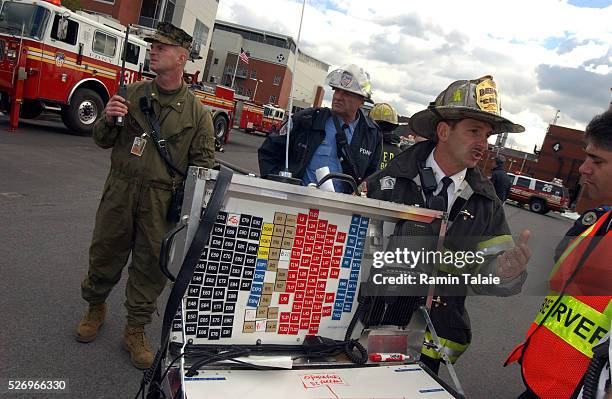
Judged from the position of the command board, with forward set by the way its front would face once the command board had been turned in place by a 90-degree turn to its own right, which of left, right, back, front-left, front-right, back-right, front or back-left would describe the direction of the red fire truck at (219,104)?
right

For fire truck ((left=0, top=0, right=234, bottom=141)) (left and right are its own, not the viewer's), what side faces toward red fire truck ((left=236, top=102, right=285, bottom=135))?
back

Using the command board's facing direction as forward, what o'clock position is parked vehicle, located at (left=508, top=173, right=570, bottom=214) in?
The parked vehicle is roughly at 7 o'clock from the command board.

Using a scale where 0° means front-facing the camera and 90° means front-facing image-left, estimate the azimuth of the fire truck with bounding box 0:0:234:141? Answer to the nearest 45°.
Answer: approximately 45°

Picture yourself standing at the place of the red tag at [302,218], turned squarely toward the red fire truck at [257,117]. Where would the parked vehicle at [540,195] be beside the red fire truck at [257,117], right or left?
right

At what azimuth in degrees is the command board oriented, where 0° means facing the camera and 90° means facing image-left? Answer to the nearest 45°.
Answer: approximately 0°

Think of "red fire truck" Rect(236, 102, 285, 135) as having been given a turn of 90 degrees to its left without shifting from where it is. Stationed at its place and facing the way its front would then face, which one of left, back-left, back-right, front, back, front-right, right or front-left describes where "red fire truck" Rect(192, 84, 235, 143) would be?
back

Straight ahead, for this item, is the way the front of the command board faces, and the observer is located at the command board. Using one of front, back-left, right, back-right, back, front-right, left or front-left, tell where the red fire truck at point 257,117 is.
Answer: back
